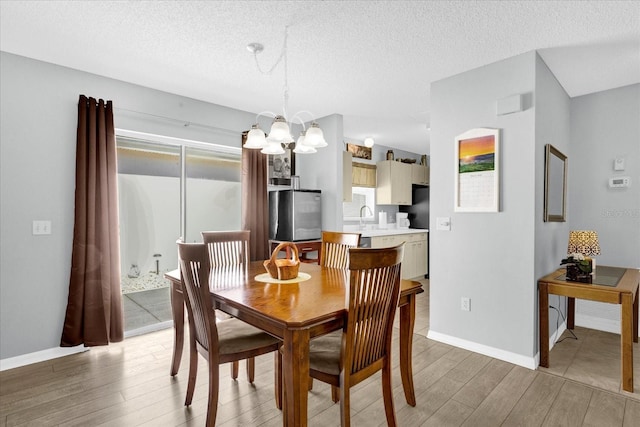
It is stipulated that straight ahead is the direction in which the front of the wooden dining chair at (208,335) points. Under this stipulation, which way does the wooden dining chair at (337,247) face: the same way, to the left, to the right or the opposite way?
the opposite way

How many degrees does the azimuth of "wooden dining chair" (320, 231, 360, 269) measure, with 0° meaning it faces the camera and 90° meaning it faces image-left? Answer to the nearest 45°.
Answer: approximately 45°

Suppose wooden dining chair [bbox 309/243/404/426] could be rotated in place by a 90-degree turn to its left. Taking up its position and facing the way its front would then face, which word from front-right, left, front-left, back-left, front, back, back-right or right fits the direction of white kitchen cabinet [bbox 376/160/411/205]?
back-right

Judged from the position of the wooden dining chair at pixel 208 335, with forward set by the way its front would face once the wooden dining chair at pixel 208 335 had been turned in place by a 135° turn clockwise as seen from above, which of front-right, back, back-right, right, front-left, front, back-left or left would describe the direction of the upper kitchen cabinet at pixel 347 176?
back-left

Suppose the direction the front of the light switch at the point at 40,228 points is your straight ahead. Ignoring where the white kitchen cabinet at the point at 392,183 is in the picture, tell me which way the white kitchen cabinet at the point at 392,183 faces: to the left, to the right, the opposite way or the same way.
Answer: the same way

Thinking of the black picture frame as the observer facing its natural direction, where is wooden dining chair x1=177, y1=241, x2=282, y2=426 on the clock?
The wooden dining chair is roughly at 11 o'clock from the black picture frame.

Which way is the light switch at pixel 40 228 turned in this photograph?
toward the camera

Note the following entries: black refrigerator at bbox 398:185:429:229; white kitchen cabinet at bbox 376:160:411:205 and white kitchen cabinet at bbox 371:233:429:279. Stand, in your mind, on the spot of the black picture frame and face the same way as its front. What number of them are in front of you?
0

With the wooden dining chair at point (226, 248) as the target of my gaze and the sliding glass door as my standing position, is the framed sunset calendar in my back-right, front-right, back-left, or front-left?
front-left

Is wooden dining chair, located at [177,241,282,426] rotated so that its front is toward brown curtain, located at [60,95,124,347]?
no

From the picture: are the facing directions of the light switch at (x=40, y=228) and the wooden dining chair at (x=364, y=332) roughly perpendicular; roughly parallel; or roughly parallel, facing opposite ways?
roughly parallel, facing opposite ways

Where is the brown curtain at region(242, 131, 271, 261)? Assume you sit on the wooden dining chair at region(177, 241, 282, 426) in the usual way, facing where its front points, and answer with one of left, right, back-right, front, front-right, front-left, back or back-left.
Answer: front-left

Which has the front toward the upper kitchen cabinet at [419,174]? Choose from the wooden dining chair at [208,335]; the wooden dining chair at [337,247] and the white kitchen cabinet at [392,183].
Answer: the wooden dining chair at [208,335]
